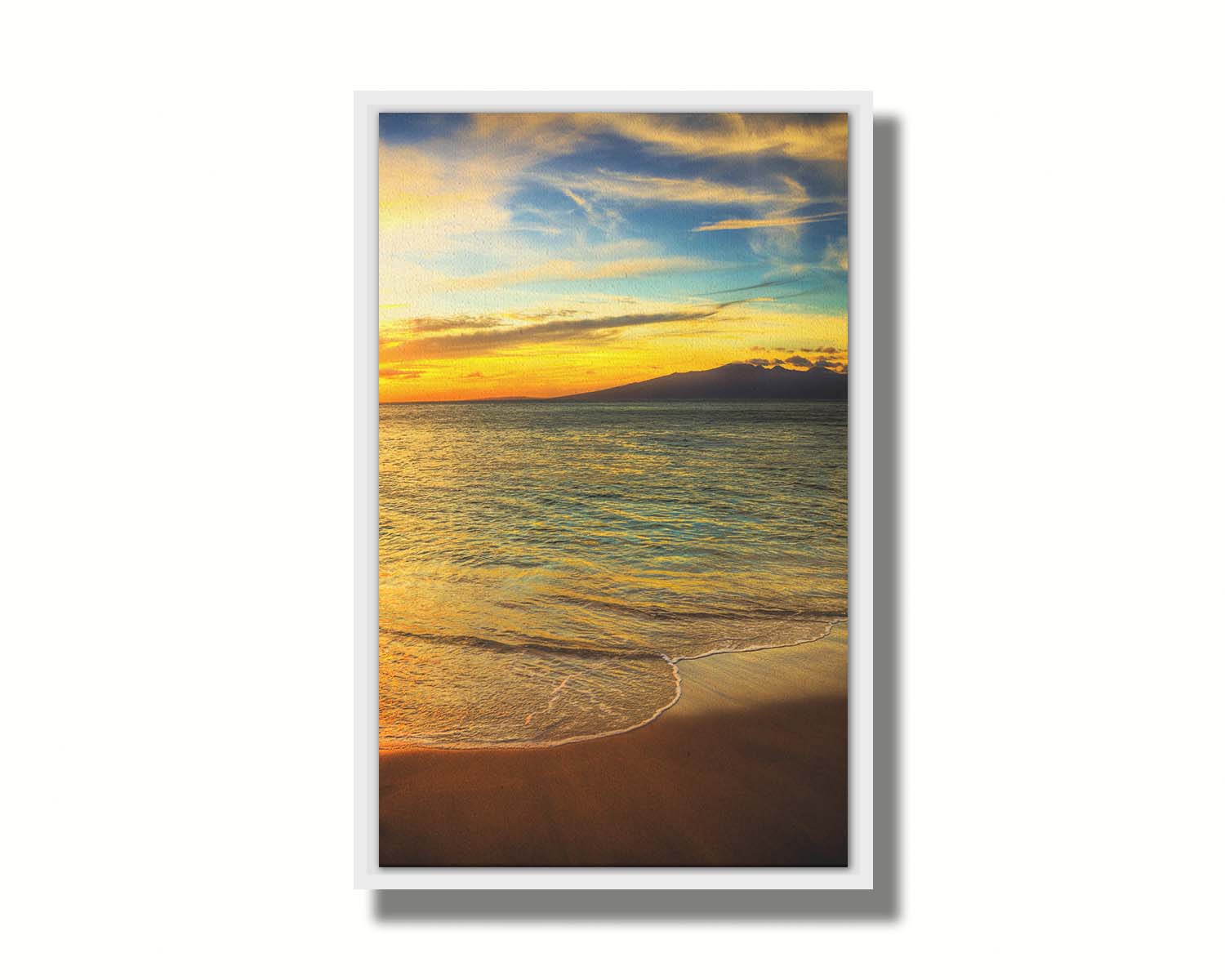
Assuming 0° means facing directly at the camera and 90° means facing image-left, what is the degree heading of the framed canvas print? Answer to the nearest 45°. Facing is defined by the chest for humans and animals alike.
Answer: approximately 0°
